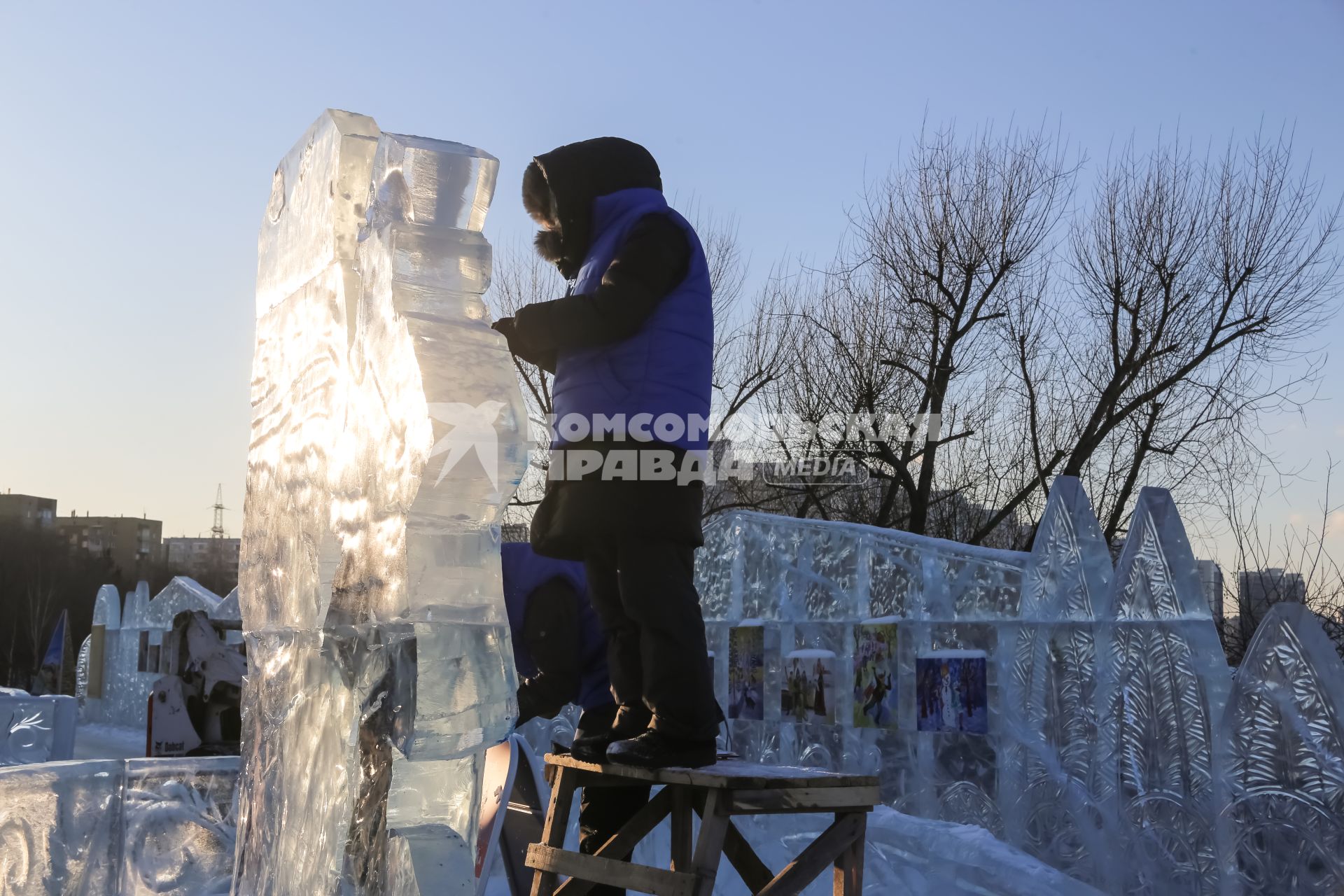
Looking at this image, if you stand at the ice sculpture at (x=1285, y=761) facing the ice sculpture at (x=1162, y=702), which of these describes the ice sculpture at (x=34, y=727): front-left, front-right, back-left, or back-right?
front-left

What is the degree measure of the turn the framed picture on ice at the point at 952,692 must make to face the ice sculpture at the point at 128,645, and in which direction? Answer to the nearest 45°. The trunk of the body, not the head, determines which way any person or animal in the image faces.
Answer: approximately 135° to its right

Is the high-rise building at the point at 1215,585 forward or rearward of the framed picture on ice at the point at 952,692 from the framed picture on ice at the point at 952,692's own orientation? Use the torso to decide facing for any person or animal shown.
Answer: rearward

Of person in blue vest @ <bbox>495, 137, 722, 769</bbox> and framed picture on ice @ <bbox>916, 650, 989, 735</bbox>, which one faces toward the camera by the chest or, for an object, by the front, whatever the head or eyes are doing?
the framed picture on ice

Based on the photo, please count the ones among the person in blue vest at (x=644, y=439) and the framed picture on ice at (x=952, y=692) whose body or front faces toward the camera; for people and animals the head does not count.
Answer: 1

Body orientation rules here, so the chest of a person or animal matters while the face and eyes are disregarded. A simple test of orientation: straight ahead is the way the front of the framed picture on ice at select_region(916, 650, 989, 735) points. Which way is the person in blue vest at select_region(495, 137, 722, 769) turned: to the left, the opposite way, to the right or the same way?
to the right

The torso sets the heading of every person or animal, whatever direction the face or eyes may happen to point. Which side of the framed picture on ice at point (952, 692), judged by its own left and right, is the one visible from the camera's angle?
front

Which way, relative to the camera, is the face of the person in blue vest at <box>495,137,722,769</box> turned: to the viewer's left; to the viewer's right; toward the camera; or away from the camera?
to the viewer's left

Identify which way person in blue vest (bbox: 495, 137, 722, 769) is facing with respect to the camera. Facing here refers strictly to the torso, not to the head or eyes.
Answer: to the viewer's left

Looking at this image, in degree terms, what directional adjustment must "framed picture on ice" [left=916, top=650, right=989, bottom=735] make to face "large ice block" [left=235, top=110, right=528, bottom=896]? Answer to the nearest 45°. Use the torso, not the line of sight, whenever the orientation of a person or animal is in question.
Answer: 0° — it already faces it

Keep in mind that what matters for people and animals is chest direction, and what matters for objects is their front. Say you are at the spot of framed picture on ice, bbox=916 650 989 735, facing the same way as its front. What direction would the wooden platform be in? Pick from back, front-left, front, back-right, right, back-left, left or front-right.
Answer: front

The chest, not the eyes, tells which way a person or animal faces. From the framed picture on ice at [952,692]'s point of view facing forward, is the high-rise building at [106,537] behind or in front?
behind

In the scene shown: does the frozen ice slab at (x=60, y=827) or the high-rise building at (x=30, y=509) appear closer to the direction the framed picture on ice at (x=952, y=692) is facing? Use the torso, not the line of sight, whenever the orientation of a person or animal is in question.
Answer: the frozen ice slab
